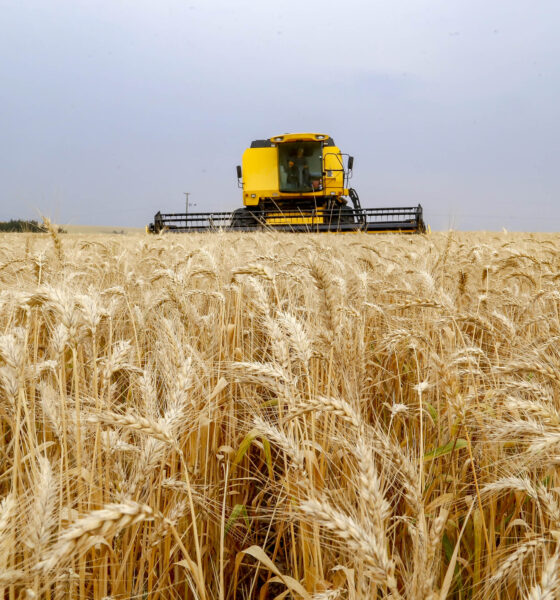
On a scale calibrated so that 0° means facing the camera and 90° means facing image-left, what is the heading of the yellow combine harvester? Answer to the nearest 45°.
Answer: approximately 0°
